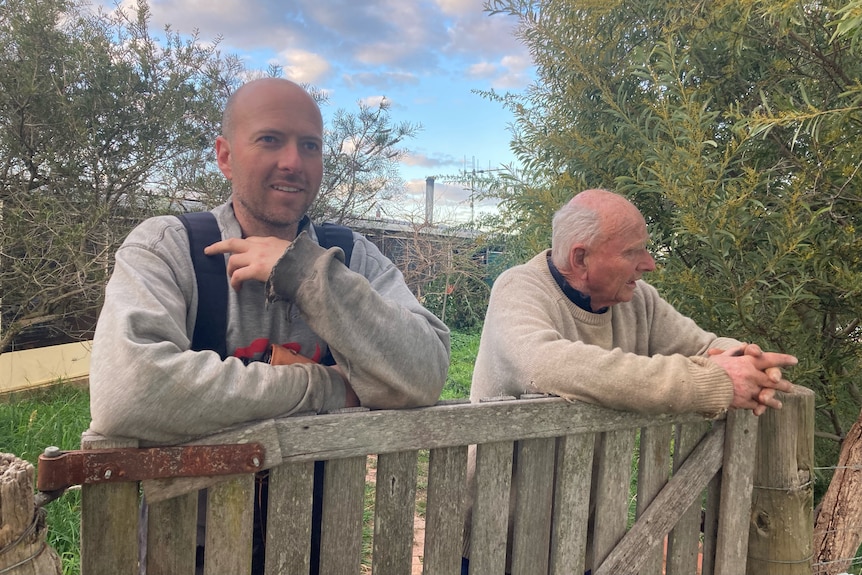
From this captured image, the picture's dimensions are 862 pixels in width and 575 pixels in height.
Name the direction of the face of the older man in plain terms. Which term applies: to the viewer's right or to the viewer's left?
to the viewer's right

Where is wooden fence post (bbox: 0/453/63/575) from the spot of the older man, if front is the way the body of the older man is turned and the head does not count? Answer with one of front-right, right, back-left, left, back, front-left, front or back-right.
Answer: right

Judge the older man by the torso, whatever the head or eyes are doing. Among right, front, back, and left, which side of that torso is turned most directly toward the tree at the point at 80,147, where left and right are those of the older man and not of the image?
back

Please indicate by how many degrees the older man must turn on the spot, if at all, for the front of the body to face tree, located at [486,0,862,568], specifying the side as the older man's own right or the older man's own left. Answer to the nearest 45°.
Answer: approximately 90° to the older man's own left

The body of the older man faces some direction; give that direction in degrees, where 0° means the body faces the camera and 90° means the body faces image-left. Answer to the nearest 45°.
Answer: approximately 315°
